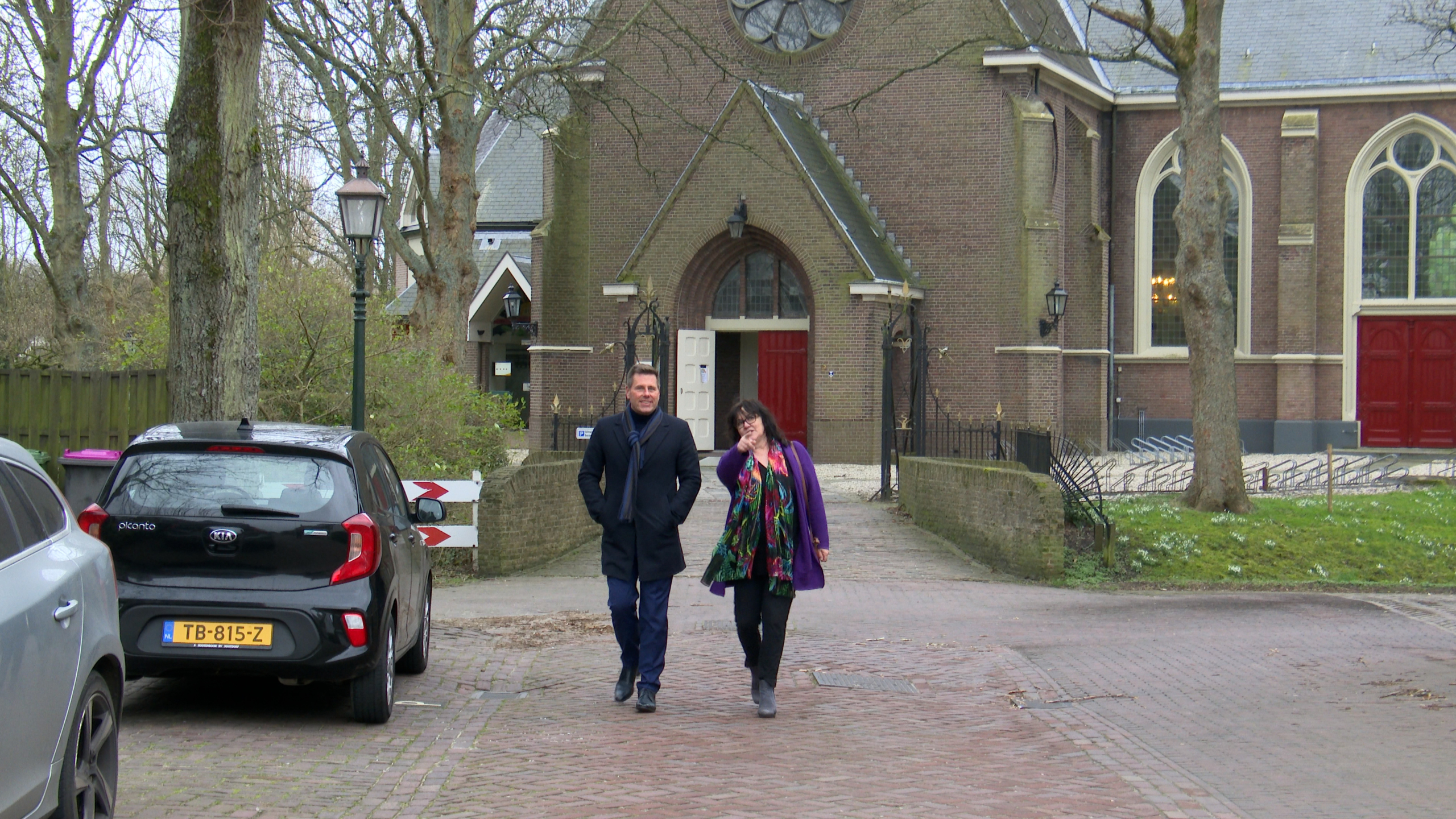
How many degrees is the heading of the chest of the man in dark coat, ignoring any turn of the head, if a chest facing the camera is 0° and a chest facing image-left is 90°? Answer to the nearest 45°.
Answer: approximately 0°

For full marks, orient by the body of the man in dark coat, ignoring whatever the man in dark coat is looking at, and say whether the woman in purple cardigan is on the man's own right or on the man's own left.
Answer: on the man's own left

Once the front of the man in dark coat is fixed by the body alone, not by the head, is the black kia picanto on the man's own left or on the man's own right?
on the man's own right

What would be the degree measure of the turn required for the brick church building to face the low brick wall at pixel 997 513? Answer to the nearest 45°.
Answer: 0° — it already faces it

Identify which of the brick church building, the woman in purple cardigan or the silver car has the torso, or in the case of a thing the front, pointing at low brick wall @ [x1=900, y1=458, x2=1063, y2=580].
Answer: the brick church building

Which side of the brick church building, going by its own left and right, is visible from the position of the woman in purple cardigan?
front

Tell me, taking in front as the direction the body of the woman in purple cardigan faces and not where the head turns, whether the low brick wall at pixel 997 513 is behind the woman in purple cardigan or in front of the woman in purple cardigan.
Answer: behind

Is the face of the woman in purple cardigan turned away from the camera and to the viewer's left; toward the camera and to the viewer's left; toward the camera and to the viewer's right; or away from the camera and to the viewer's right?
toward the camera and to the viewer's left

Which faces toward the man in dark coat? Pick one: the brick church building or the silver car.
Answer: the brick church building

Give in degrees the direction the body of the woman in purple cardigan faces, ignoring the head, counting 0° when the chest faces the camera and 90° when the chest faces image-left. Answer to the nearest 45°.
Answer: approximately 0°
